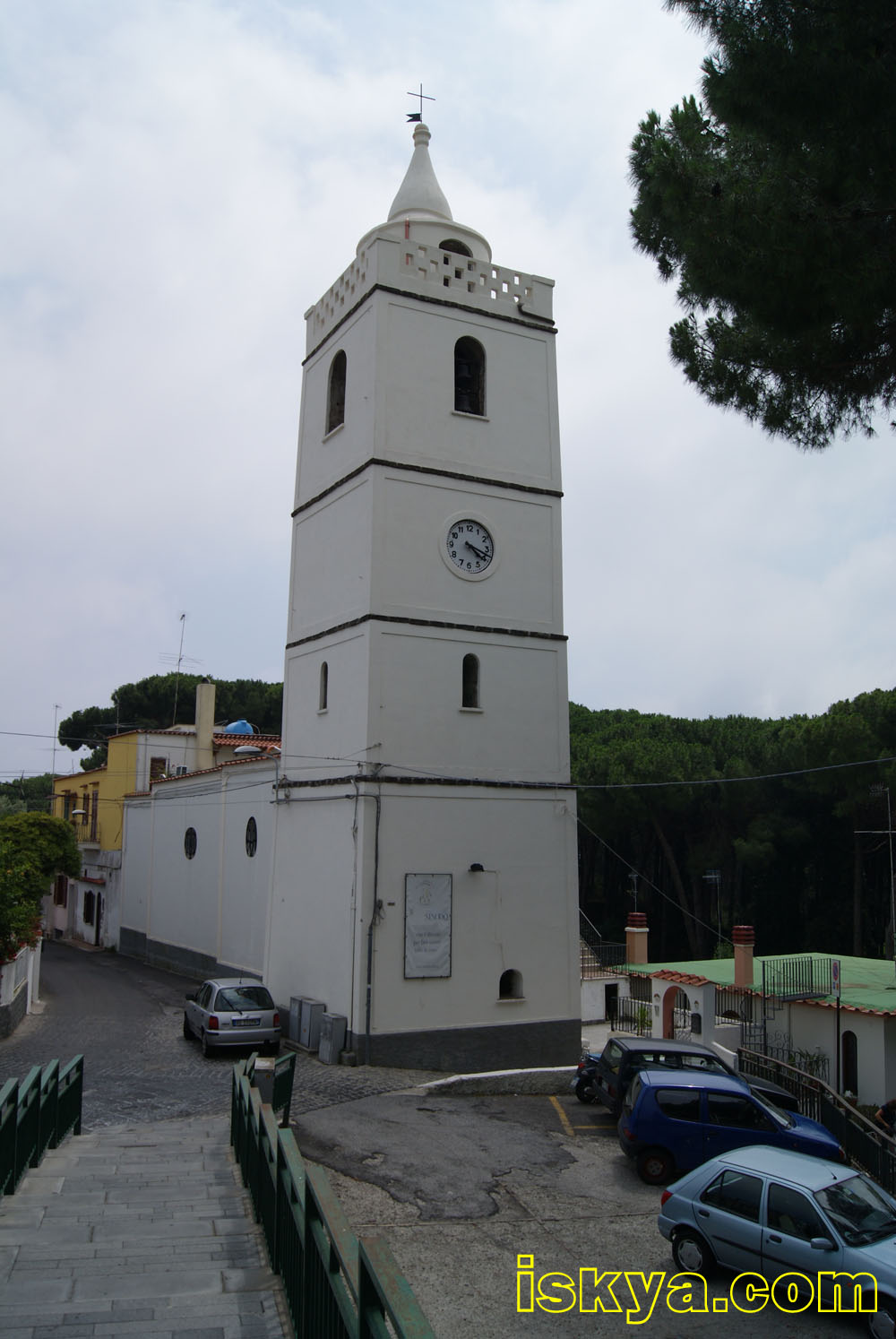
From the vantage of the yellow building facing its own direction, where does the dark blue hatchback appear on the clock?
The dark blue hatchback is roughly at 10 o'clock from the yellow building.

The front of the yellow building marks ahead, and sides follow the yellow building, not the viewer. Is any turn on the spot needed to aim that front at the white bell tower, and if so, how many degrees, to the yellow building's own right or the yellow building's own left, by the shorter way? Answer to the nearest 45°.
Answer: approximately 45° to the yellow building's own left

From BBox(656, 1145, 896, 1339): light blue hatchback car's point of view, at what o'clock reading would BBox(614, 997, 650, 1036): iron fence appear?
The iron fence is roughly at 7 o'clock from the light blue hatchback car.

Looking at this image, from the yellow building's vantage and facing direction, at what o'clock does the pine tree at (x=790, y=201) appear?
The pine tree is roughly at 10 o'clock from the yellow building.

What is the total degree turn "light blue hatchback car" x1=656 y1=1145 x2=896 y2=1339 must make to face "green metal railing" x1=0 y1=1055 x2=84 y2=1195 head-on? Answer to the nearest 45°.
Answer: approximately 135° to its right

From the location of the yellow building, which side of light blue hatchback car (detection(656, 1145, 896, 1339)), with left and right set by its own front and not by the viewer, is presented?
back

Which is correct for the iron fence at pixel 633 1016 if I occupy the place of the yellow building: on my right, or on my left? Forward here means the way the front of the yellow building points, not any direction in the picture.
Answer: on my left

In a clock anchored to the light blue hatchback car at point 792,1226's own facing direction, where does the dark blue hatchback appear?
The dark blue hatchback is roughly at 7 o'clock from the light blue hatchback car.
